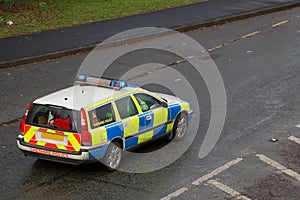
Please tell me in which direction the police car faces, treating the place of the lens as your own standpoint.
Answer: facing away from the viewer and to the right of the viewer
